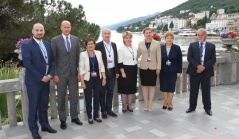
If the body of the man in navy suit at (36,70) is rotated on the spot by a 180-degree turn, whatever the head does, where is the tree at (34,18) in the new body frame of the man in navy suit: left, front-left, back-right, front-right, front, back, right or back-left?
front-right

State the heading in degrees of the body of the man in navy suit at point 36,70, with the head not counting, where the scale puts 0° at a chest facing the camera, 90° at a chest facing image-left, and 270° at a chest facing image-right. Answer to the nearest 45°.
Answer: approximately 315°

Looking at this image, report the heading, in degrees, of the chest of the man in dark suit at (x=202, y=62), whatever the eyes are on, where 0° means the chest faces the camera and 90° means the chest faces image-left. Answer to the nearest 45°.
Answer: approximately 0°

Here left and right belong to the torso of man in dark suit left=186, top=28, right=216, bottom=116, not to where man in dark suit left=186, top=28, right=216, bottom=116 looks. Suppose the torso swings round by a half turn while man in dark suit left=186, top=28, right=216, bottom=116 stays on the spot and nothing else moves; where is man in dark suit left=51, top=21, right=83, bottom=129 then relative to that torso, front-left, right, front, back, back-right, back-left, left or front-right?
back-left

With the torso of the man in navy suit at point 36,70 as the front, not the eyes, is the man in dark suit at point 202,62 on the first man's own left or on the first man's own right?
on the first man's own left

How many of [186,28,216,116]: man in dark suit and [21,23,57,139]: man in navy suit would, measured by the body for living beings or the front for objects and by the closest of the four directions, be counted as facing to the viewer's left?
0
